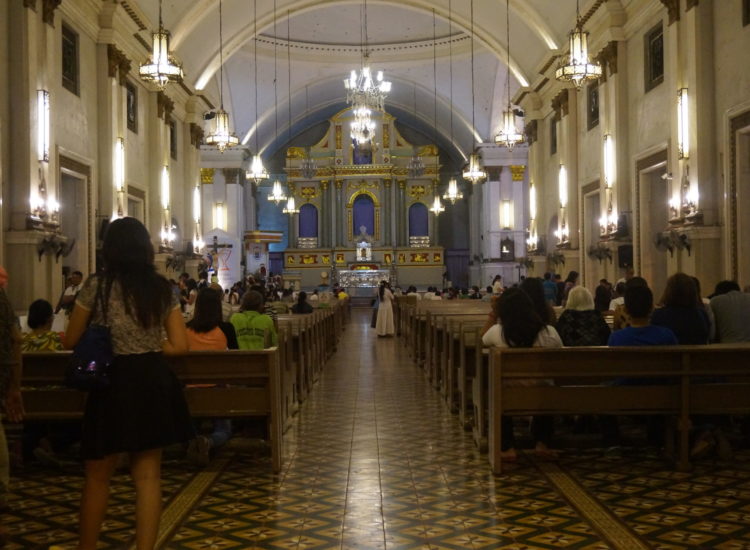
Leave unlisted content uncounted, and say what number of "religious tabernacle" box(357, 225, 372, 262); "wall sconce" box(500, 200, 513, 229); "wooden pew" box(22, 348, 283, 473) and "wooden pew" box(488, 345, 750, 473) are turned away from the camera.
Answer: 2

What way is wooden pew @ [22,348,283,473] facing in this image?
away from the camera

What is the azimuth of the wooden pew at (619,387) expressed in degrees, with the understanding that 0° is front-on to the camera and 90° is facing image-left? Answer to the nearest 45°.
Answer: approximately 180°

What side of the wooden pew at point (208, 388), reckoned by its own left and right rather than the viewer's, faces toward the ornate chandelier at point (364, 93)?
front

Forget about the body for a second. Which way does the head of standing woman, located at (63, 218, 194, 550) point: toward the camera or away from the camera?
away from the camera

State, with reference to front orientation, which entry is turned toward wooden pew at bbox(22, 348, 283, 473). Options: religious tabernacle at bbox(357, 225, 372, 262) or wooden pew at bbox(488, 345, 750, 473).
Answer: the religious tabernacle

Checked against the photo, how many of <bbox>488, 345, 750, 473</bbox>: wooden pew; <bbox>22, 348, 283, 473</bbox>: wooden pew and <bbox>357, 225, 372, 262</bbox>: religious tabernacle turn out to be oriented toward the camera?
1

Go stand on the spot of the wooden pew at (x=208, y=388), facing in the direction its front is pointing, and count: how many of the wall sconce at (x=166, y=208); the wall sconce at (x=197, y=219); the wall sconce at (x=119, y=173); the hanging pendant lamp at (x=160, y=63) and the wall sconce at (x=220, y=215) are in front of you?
5

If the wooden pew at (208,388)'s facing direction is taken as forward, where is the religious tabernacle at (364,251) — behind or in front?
in front

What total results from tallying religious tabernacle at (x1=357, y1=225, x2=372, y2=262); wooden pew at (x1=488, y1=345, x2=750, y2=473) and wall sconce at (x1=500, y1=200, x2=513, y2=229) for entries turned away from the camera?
1

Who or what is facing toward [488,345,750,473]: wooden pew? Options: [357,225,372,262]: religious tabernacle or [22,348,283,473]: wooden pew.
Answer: the religious tabernacle
